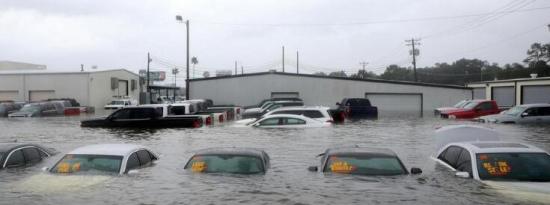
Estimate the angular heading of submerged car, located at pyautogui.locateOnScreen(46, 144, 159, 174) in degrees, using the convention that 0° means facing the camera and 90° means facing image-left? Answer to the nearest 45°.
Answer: approximately 45°

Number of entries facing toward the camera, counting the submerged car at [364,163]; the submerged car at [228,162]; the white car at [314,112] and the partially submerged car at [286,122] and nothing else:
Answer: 2

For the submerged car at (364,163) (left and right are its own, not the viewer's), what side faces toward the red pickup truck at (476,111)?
back

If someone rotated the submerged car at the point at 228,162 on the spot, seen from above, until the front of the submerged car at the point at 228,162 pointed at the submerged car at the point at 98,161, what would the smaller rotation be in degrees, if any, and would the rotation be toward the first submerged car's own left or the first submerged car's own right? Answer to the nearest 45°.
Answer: approximately 90° to the first submerged car's own right

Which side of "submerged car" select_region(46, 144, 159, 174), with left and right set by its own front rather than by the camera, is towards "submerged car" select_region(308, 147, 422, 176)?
left

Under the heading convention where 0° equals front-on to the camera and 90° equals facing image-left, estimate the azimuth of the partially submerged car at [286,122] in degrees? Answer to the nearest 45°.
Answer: approximately 90°

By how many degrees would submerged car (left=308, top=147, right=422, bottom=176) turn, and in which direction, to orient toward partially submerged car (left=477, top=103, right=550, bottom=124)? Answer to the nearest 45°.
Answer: approximately 135° to its left

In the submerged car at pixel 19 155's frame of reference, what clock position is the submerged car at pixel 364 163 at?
the submerged car at pixel 364 163 is roughly at 9 o'clock from the submerged car at pixel 19 155.

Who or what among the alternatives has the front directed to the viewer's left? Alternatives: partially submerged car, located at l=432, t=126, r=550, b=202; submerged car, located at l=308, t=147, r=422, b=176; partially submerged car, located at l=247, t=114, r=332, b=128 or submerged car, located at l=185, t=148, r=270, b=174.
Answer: partially submerged car, located at l=247, t=114, r=332, b=128

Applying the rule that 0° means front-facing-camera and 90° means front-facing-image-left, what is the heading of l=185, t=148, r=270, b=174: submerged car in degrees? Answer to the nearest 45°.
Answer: approximately 0°

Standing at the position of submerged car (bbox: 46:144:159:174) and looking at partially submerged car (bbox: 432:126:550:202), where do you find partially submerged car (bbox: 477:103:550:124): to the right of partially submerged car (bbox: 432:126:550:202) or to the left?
left
